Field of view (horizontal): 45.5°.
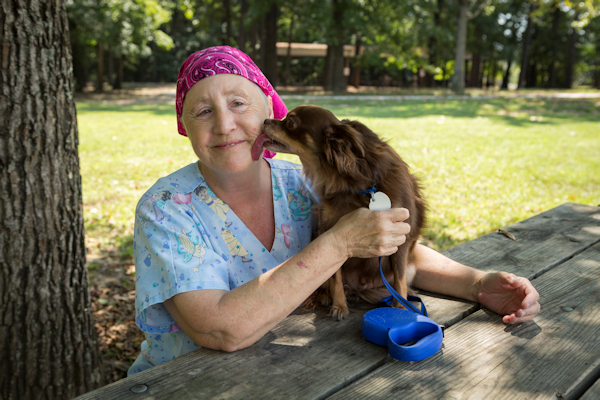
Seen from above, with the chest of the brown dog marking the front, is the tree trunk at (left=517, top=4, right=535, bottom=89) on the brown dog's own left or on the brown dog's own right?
on the brown dog's own right

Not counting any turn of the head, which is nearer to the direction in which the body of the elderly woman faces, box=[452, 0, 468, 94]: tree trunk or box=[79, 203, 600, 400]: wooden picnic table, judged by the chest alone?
the wooden picnic table

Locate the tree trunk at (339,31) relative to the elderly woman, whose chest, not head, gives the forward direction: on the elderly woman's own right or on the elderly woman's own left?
on the elderly woman's own left

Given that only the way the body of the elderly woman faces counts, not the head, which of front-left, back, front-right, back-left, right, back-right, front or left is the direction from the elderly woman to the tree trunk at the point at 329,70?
back-left

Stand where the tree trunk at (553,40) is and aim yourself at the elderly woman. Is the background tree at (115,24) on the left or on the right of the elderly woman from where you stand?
right

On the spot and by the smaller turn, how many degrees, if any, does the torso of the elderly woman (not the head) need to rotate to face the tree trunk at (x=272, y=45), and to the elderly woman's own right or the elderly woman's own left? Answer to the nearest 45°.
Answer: approximately 135° to the elderly woman's own left

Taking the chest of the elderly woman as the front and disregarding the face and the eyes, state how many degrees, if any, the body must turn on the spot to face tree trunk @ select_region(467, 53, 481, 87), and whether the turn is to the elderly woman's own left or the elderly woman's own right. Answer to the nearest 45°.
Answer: approximately 135° to the elderly woman's own left

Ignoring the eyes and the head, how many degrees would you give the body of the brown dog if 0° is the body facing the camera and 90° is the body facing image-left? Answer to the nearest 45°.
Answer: approximately 90°
